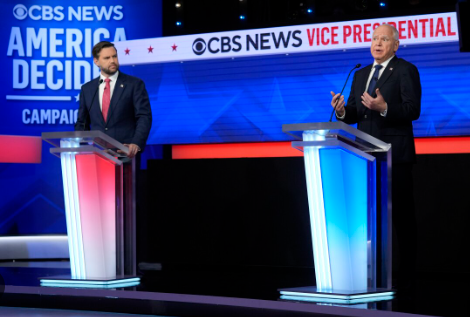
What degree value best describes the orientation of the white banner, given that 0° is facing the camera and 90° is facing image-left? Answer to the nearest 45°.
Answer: approximately 45°

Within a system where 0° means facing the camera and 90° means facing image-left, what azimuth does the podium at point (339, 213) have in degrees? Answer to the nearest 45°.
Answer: approximately 45°

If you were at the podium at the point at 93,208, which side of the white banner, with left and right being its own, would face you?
front

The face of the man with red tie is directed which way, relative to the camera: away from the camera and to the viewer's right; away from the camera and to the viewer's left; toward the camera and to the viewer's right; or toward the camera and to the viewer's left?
toward the camera and to the viewer's right

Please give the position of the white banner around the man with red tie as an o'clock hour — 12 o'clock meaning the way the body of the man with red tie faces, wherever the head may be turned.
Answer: The white banner is roughly at 6 o'clock from the man with red tie.

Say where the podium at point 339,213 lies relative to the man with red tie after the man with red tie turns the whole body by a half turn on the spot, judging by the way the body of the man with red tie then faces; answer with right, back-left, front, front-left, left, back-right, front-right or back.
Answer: right

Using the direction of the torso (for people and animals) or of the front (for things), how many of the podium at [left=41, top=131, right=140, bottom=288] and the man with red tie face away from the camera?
0

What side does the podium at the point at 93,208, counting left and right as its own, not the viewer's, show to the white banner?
back

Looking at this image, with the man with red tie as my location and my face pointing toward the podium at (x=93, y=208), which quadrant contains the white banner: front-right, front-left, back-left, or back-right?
back-left

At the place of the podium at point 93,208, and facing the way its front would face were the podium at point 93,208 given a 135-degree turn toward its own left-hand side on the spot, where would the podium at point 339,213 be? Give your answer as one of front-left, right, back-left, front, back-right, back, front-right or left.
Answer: front-right
